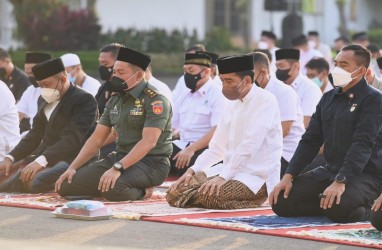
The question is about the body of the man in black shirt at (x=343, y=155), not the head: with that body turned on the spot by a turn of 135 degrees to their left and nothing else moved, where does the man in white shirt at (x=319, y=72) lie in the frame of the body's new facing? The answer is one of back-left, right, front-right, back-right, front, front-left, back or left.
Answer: left

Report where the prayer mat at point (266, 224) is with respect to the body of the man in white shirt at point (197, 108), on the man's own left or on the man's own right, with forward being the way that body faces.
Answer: on the man's own left

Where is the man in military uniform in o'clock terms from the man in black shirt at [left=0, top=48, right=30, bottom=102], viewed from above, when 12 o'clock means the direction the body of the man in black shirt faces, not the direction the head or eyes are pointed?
The man in military uniform is roughly at 10 o'clock from the man in black shirt.

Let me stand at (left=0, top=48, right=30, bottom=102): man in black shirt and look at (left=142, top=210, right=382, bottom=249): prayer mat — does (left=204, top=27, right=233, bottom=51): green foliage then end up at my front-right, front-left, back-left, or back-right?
back-left

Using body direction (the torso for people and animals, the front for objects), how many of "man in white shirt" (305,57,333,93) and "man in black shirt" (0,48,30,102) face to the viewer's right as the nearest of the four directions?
0

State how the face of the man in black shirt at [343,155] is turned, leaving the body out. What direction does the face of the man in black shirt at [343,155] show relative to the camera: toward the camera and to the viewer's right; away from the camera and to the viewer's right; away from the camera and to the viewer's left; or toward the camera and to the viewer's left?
toward the camera and to the viewer's left
